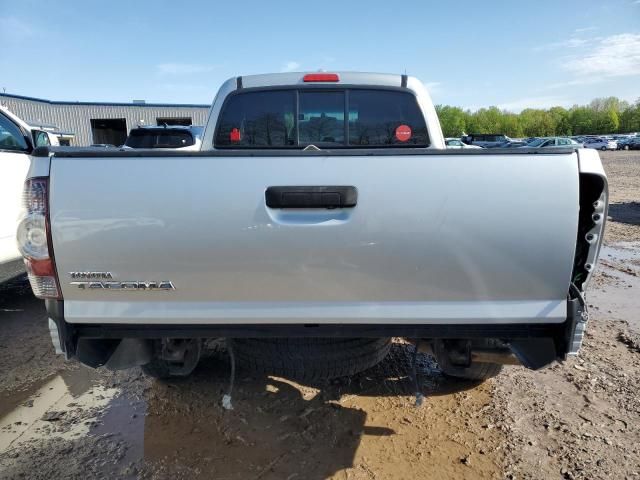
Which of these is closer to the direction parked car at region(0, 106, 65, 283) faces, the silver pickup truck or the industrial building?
the industrial building

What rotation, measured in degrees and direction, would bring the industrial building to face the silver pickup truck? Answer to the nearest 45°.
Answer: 0° — it already faces it

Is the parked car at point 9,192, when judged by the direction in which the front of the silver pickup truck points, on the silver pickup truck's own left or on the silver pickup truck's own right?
on the silver pickup truck's own left

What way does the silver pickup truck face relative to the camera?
away from the camera

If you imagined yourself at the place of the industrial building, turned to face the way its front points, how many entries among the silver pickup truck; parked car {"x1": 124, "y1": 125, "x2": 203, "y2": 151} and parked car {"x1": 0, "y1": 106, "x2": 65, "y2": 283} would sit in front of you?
3

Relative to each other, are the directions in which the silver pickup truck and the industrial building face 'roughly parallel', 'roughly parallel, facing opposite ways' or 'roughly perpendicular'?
roughly parallel, facing opposite ways

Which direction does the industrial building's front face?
toward the camera

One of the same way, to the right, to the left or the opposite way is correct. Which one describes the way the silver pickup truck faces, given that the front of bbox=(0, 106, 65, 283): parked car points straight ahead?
the same way

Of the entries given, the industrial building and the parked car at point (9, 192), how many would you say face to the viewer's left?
0

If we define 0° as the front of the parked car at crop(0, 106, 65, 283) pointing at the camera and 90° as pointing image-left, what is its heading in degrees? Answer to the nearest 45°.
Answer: approximately 225°

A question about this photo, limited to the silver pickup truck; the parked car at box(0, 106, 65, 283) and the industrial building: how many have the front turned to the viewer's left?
0

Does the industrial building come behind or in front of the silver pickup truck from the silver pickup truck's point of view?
in front

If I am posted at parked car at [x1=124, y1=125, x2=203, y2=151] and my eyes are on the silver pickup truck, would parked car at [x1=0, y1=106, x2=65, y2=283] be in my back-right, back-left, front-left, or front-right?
front-right

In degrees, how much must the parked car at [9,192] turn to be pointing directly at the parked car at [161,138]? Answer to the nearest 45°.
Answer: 0° — it already faces it
